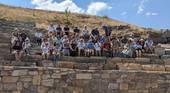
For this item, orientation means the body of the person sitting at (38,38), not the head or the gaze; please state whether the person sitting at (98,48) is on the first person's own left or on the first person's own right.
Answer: on the first person's own left

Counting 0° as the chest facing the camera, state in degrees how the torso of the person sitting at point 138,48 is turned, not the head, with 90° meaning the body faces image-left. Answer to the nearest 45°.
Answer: approximately 0°

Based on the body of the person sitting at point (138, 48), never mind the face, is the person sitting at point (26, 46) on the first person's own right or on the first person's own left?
on the first person's own right

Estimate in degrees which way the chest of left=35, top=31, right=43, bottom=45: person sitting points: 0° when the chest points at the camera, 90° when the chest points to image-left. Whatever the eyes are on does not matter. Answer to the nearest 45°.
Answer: approximately 0°

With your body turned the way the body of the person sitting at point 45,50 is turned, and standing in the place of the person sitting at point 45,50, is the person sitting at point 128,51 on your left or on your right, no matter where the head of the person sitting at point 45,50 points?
on your left

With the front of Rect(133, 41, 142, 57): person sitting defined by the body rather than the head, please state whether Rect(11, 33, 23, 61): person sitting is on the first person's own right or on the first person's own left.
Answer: on the first person's own right

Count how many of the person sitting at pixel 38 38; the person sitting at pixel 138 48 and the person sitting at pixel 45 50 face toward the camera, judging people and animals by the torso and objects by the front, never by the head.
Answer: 3

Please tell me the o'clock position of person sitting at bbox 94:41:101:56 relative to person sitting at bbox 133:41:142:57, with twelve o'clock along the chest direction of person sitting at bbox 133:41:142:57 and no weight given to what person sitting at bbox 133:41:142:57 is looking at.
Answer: person sitting at bbox 94:41:101:56 is roughly at 2 o'clock from person sitting at bbox 133:41:142:57.

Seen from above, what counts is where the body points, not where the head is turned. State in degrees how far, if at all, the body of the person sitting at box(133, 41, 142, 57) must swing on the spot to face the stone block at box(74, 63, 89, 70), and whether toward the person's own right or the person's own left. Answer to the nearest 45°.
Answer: approximately 45° to the person's own right

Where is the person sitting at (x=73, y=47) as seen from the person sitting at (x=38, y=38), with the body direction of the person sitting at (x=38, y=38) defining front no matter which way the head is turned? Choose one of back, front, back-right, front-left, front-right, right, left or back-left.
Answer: front-left

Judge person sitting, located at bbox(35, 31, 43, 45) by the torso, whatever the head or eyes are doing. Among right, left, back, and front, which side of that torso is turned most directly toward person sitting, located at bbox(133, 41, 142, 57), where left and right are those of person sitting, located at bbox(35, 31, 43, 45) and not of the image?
left
